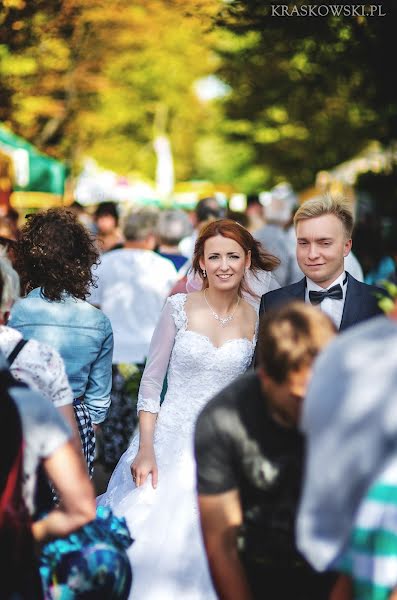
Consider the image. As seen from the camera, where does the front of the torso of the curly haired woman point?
away from the camera

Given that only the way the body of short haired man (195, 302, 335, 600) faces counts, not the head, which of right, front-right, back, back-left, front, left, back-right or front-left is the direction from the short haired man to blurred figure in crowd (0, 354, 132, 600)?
back-right

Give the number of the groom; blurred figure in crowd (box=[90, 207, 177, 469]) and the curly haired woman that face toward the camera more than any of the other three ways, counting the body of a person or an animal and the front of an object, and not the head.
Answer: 1

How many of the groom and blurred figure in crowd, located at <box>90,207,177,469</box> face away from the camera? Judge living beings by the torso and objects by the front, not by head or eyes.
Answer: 1

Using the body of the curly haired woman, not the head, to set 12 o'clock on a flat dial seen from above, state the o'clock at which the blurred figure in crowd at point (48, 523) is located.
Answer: The blurred figure in crowd is roughly at 6 o'clock from the curly haired woman.

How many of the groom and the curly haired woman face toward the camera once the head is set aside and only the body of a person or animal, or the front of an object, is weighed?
1

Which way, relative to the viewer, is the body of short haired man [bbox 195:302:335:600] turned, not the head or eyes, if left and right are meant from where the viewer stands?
facing the viewer and to the right of the viewer

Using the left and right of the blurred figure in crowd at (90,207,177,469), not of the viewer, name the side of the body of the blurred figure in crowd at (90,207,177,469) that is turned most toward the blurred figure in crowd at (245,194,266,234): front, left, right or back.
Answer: front

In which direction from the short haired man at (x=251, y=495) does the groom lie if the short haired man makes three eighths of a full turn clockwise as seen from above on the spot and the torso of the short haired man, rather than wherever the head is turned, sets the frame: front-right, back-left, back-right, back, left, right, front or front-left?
right

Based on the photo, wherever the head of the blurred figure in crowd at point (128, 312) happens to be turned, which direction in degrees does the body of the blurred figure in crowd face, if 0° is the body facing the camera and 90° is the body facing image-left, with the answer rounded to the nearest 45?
approximately 180°

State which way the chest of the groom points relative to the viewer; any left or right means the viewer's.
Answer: facing the viewer
